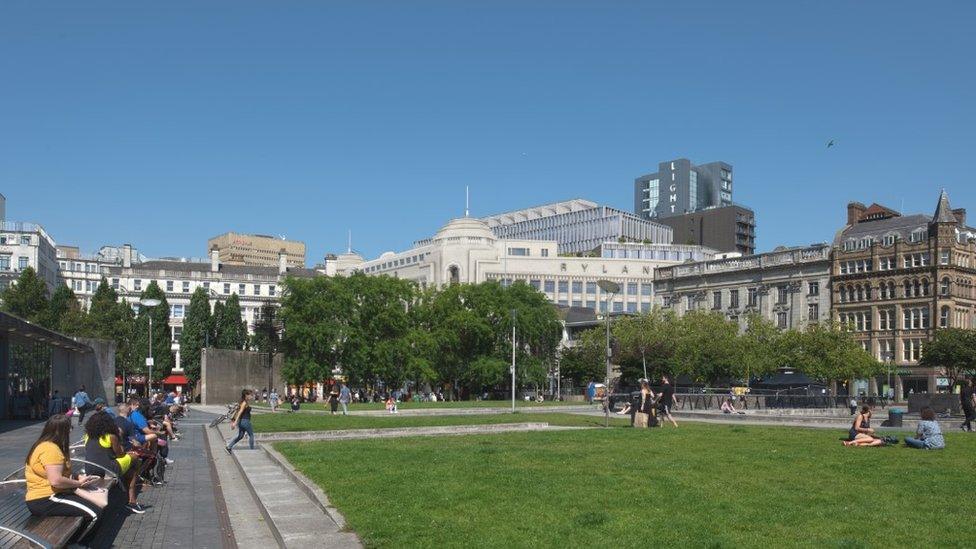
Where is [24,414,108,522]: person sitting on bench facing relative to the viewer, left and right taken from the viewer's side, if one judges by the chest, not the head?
facing to the right of the viewer

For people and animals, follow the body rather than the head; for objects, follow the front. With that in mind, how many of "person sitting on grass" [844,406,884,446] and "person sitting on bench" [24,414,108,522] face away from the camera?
0

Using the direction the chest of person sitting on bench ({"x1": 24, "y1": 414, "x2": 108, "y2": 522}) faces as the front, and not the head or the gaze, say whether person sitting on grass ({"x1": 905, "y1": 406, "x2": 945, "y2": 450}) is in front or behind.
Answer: in front

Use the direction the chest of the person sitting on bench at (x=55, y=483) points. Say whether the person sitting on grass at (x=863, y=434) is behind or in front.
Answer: in front
